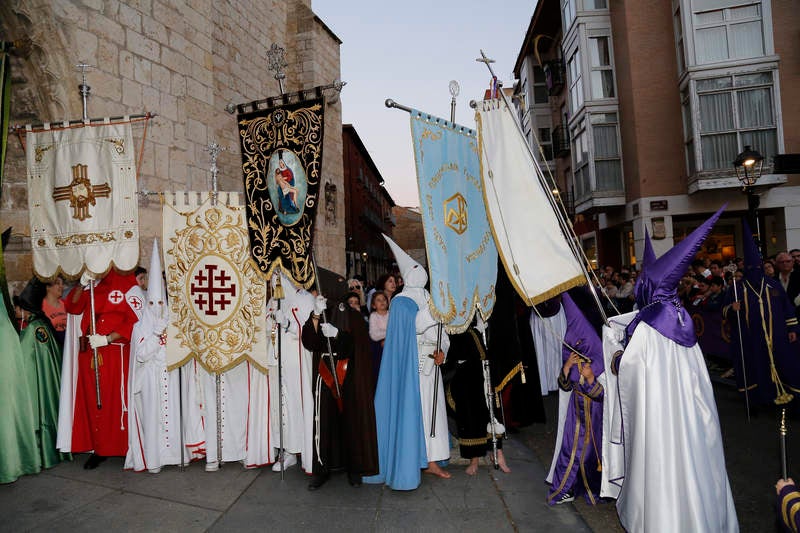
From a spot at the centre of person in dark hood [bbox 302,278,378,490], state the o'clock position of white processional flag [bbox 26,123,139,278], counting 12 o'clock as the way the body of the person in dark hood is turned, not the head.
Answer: The white processional flag is roughly at 2 o'clock from the person in dark hood.

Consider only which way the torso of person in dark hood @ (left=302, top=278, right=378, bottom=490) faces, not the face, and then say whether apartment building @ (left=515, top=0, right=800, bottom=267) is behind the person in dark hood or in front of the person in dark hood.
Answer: behind

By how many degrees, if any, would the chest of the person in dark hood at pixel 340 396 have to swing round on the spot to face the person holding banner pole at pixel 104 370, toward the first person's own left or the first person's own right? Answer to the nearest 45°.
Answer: approximately 45° to the first person's own right

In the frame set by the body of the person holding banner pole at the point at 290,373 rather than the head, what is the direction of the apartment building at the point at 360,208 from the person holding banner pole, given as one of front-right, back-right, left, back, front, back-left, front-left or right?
back-right

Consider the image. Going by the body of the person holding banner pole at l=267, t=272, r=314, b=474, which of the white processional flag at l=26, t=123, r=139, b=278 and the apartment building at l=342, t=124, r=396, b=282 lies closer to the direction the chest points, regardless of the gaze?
the white processional flag

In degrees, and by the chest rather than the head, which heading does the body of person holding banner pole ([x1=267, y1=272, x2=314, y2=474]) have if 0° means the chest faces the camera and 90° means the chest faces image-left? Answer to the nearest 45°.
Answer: approximately 45°

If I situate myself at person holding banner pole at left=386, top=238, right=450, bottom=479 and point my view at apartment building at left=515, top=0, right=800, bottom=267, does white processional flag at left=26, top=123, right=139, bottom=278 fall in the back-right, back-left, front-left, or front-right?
back-left

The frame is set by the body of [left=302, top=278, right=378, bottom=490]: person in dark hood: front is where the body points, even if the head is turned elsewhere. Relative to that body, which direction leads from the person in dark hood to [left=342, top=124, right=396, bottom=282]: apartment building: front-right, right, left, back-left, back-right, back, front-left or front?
back-right

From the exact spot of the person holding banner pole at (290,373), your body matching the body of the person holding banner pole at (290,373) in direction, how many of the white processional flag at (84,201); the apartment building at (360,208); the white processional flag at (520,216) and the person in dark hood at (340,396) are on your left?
2
